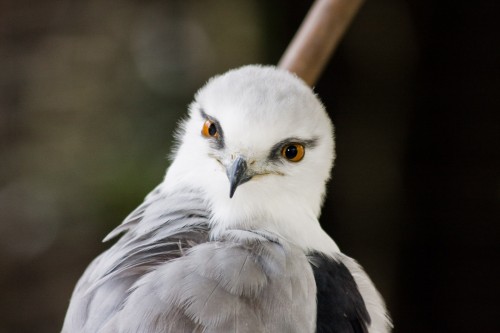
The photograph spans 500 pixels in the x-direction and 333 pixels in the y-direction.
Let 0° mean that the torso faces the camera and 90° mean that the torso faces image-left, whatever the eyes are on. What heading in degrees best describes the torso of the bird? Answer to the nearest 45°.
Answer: approximately 225°
